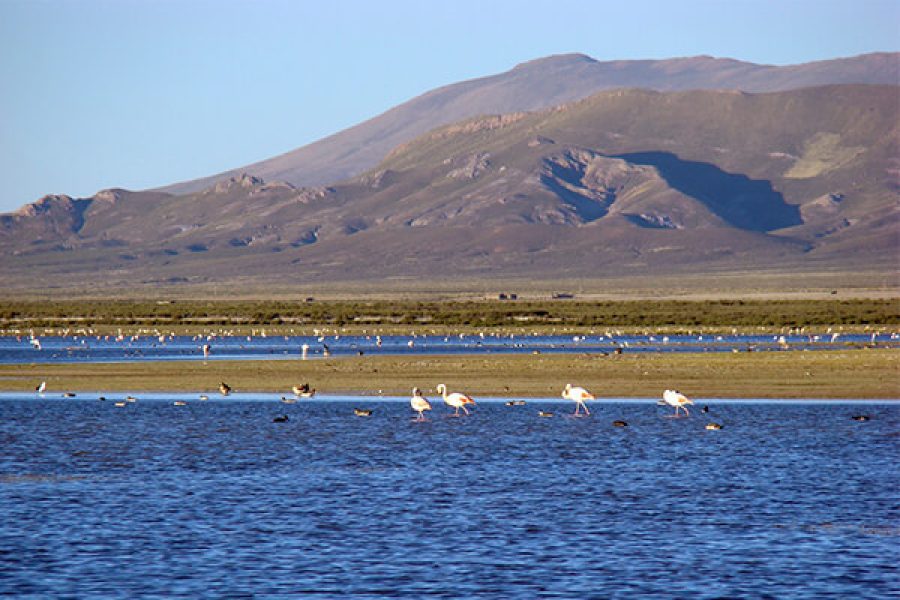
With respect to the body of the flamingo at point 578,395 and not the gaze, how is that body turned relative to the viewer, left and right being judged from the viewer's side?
facing to the left of the viewer
